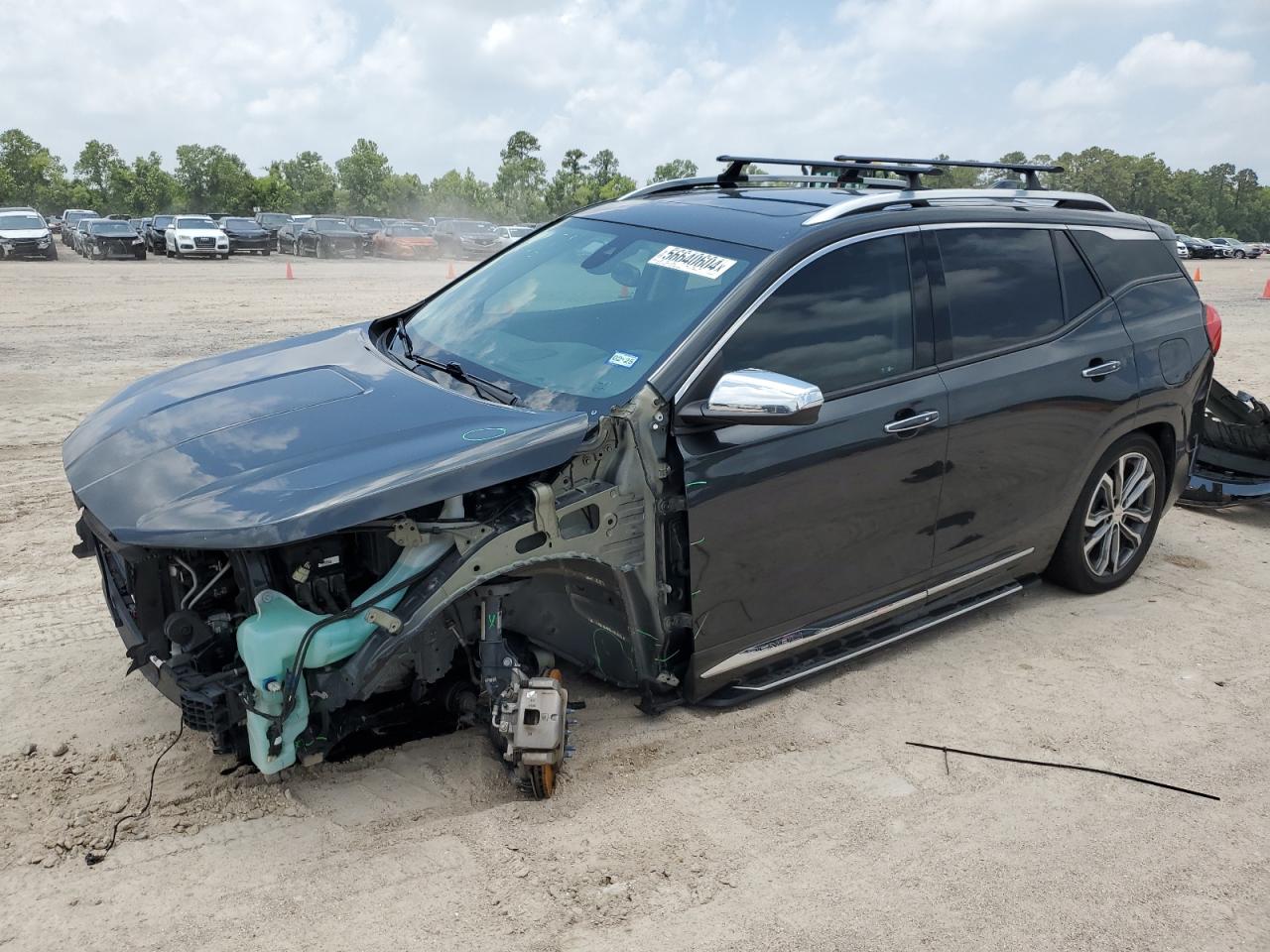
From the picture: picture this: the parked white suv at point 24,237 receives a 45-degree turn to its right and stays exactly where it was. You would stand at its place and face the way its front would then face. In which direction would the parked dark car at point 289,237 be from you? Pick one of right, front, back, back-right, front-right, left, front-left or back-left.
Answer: back

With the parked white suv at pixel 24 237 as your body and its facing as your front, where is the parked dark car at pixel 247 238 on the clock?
The parked dark car is roughly at 8 o'clock from the parked white suv.

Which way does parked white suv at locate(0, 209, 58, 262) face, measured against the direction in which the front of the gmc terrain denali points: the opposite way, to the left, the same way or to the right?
to the left

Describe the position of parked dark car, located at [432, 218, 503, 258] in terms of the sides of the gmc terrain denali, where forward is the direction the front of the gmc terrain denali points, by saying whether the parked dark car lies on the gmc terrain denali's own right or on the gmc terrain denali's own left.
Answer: on the gmc terrain denali's own right

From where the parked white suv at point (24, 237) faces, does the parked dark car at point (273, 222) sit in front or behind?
behind

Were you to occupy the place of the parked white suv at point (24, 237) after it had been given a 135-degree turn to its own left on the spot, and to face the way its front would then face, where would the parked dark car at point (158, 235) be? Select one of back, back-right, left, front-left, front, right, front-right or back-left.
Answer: front

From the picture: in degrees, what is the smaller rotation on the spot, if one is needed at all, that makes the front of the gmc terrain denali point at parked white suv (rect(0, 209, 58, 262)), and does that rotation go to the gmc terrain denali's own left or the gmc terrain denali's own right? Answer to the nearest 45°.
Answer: approximately 90° to the gmc terrain denali's own right

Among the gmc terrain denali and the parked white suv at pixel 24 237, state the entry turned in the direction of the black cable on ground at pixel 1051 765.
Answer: the parked white suv

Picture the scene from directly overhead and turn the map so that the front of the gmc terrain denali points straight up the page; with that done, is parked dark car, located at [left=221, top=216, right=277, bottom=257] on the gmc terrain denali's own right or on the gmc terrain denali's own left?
on the gmc terrain denali's own right

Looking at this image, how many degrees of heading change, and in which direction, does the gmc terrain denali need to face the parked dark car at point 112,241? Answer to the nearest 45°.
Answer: approximately 90° to its right

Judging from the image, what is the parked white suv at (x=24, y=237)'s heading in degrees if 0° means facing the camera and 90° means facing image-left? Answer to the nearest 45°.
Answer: approximately 0°

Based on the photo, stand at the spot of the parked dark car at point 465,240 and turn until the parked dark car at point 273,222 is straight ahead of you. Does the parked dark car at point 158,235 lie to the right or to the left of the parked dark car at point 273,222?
left
